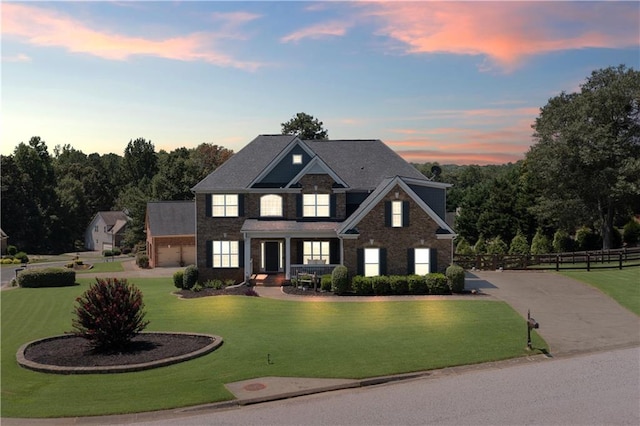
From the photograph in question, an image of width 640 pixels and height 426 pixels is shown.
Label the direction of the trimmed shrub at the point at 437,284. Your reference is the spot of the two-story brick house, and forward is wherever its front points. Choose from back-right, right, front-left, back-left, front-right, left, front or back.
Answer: front-left

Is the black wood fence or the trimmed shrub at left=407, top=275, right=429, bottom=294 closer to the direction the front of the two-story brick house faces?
the trimmed shrub

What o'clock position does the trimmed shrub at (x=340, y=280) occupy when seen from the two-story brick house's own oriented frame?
The trimmed shrub is roughly at 11 o'clock from the two-story brick house.

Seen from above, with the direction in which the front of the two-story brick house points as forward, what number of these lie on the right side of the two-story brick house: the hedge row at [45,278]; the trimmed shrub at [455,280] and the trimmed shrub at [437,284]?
1

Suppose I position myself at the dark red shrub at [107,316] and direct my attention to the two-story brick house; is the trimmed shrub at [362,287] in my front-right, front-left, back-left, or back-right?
front-right

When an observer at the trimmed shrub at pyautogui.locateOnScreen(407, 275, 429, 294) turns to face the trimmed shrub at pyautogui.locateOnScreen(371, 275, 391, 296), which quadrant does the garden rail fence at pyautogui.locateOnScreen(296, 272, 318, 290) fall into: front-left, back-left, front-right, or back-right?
front-right

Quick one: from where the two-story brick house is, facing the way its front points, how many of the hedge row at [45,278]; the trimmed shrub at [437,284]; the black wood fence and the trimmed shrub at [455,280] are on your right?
1

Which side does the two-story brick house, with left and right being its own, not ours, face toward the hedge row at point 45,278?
right

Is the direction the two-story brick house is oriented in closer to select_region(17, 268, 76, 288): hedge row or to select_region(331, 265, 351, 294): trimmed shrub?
the trimmed shrub

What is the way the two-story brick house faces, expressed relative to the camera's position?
facing the viewer

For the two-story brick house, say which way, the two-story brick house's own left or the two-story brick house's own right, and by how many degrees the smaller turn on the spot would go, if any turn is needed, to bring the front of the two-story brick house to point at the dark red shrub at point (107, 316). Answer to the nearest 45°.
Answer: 0° — it already faces it

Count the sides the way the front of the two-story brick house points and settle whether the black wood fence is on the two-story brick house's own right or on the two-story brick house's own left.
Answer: on the two-story brick house's own left

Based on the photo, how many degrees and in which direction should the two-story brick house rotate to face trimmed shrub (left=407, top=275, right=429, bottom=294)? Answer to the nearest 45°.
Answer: approximately 45° to its left

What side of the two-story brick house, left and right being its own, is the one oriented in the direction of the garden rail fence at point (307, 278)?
front
